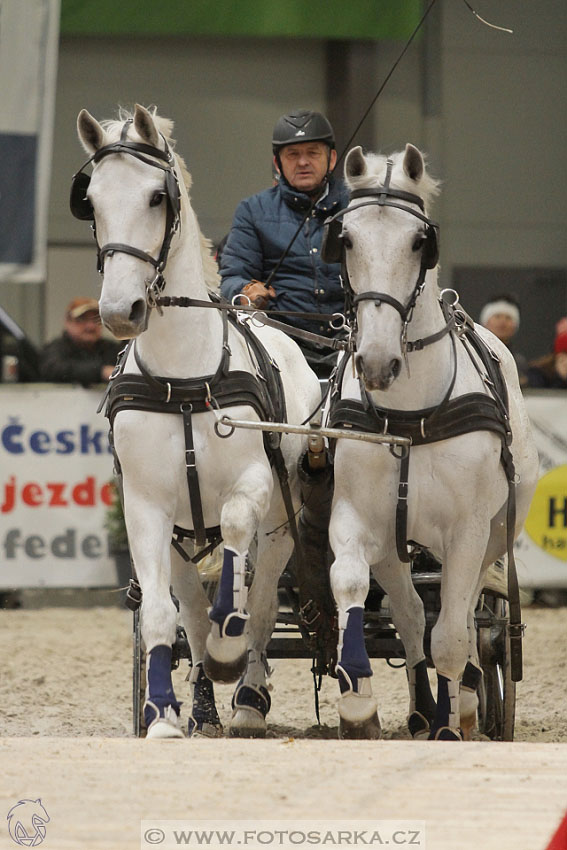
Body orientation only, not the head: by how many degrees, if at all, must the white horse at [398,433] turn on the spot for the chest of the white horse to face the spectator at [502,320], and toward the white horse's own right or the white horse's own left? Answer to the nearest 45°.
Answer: approximately 180°

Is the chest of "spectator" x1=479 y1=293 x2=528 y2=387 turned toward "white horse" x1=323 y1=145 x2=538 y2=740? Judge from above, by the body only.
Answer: yes

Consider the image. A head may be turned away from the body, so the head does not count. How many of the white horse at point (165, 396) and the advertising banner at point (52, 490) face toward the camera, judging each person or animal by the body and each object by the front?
2

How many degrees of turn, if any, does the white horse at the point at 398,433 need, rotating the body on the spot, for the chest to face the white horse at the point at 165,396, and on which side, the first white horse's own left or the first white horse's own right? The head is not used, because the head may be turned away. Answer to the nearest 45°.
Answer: approximately 90° to the first white horse's own right

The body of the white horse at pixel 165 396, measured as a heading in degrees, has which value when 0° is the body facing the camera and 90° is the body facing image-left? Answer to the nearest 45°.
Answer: approximately 0°

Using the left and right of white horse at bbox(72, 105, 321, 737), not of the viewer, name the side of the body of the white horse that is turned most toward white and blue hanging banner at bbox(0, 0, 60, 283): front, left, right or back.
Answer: back

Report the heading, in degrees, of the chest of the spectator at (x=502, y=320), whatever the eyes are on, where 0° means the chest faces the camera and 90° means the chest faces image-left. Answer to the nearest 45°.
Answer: approximately 0°

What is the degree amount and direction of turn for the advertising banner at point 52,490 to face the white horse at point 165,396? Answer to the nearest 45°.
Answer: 0° — it already faces it

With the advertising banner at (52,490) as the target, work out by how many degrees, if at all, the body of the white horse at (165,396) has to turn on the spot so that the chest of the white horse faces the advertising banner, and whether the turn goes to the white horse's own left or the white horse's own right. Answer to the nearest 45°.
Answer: approximately 180°

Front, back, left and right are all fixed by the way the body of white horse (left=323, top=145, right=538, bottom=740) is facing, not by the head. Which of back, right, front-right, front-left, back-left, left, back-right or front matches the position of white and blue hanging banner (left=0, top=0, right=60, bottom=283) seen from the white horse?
back-right
